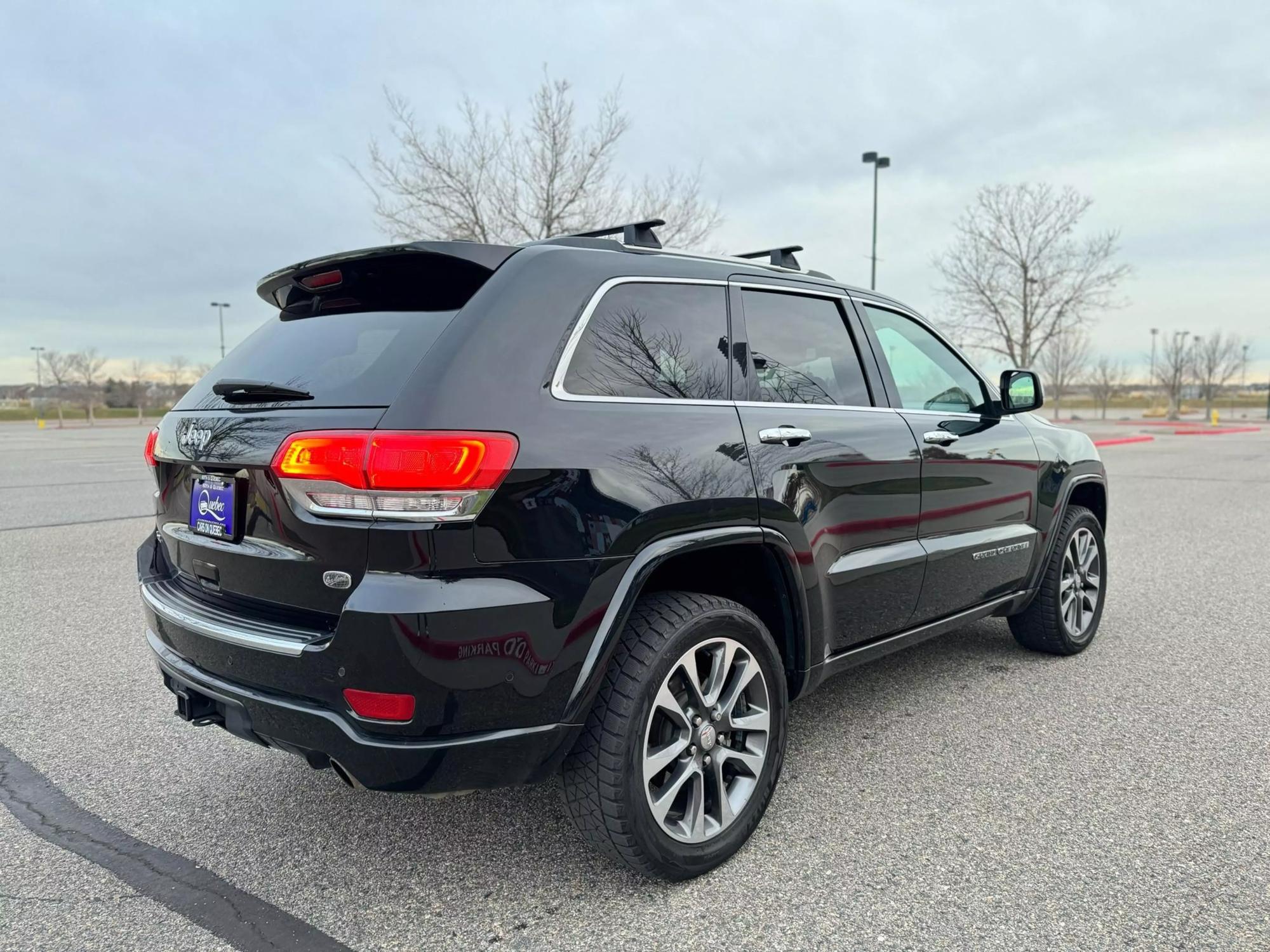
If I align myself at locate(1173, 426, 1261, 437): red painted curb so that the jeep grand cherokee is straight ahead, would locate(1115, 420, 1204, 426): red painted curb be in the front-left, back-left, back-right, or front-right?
back-right

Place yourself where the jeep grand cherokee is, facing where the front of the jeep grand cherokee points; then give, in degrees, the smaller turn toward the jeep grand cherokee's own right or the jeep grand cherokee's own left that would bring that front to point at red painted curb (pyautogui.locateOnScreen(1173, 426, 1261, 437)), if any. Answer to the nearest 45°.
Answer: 0° — it already faces it

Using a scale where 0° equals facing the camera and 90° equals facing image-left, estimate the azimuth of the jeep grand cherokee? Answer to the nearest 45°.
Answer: approximately 225°

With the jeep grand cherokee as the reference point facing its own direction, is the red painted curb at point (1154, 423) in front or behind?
in front

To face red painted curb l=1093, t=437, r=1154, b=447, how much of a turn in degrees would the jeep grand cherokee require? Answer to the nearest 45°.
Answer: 0° — it already faces it

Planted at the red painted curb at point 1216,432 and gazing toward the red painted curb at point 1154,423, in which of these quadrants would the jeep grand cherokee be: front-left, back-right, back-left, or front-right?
back-left
